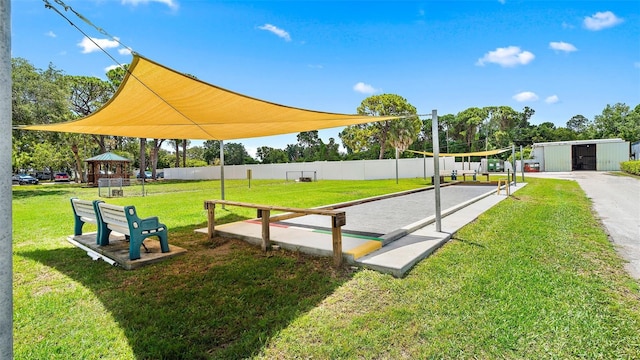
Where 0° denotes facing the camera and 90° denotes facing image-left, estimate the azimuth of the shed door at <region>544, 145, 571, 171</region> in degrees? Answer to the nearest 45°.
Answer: approximately 0°

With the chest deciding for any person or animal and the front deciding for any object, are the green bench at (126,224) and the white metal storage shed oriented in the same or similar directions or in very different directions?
very different directions

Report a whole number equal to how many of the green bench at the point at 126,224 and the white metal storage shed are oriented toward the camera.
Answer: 1

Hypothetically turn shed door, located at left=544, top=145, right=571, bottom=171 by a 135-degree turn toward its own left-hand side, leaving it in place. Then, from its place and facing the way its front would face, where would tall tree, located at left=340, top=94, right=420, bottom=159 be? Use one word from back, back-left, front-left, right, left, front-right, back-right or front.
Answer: back

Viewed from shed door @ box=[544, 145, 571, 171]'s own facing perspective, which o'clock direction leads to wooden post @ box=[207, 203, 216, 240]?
The wooden post is roughly at 12 o'clock from the shed door.

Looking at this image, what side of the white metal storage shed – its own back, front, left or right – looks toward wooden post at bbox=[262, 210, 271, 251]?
front

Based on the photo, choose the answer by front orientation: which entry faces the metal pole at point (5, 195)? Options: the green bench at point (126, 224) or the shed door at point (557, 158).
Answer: the shed door

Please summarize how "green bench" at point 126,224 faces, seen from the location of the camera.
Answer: facing away from the viewer and to the right of the viewer
